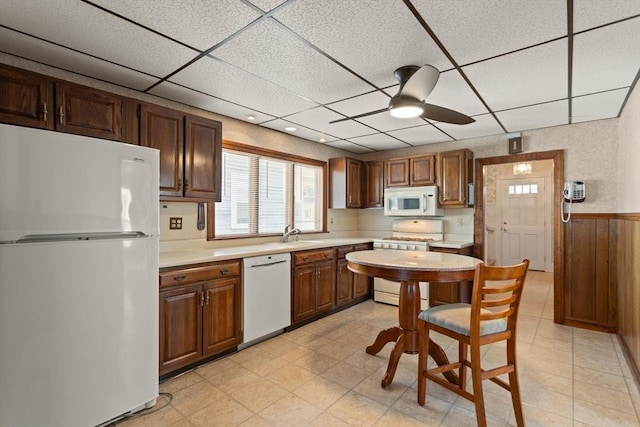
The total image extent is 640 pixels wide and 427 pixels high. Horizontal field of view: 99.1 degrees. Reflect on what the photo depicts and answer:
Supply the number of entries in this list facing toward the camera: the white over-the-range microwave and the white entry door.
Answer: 2

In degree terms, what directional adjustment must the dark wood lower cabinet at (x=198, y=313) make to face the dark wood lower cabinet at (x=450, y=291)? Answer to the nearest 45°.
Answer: approximately 45° to its left

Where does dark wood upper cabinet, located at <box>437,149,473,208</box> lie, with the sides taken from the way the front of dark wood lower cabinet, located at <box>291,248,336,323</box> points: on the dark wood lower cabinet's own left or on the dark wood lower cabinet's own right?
on the dark wood lower cabinet's own left

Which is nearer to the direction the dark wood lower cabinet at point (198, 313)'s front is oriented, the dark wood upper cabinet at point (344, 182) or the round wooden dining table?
the round wooden dining table

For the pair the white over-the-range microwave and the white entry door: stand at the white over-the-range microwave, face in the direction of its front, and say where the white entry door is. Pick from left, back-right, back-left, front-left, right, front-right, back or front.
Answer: back-left

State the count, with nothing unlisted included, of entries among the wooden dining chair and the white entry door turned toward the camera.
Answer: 1

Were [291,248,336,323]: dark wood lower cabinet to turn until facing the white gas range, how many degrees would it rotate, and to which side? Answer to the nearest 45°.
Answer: approximately 90° to its left

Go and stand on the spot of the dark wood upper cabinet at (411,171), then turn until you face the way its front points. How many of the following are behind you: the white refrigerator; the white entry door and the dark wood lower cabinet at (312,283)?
1

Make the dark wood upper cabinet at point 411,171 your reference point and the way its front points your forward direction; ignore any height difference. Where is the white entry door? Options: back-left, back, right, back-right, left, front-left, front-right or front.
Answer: back

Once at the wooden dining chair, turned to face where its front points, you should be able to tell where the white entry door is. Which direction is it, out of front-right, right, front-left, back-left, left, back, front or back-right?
front-right

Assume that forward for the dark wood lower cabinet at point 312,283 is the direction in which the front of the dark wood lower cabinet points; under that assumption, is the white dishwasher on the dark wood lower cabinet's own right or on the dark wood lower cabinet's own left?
on the dark wood lower cabinet's own right

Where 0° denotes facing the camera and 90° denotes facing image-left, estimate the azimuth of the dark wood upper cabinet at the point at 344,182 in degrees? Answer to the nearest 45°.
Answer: approximately 315°

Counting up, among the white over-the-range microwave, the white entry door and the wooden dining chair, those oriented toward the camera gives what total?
2

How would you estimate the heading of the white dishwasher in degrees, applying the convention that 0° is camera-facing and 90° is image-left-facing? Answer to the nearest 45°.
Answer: approximately 315°
